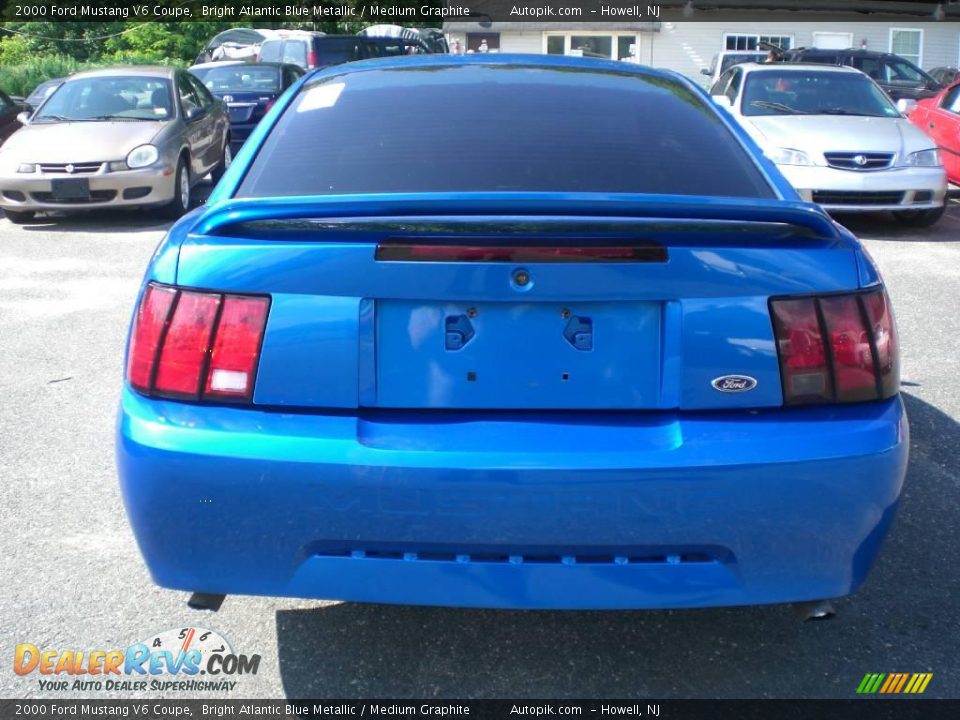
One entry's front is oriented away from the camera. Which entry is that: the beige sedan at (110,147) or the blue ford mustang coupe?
the blue ford mustang coupe

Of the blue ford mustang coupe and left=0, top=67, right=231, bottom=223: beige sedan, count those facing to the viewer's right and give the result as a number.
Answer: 0

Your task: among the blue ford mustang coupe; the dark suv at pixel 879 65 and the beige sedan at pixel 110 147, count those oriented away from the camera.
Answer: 1

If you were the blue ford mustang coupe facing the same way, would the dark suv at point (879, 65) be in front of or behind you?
in front

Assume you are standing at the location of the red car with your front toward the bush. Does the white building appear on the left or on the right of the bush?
right

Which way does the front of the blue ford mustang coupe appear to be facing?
away from the camera

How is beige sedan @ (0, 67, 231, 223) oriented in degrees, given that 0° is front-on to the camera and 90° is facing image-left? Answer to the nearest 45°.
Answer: approximately 45°

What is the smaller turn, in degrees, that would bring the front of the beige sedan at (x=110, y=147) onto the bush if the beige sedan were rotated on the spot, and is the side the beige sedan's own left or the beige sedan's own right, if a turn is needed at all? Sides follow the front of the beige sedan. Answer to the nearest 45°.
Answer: approximately 135° to the beige sedan's own right

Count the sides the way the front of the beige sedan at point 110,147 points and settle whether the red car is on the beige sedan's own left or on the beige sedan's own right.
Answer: on the beige sedan's own left

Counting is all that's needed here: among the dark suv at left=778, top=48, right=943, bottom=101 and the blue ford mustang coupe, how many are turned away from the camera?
1
